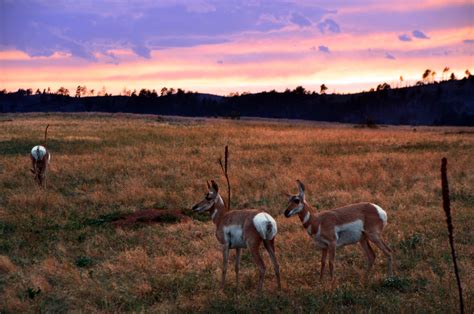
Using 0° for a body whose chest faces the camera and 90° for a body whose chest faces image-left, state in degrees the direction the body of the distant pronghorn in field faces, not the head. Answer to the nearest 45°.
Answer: approximately 180°

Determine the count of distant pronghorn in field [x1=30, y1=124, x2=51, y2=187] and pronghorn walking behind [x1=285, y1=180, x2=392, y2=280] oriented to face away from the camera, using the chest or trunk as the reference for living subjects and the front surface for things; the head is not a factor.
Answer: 1

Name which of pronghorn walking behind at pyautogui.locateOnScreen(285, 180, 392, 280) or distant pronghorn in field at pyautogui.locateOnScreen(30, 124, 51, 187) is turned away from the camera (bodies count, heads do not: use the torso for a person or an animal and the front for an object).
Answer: the distant pronghorn in field

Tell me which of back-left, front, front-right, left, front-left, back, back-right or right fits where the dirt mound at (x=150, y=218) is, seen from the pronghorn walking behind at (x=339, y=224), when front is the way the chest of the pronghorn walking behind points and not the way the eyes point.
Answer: front-right

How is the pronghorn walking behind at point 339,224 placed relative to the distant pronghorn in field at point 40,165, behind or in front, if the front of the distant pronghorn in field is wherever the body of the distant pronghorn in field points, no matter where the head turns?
behind

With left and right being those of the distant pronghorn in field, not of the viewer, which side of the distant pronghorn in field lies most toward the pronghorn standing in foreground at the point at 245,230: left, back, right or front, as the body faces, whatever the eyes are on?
back

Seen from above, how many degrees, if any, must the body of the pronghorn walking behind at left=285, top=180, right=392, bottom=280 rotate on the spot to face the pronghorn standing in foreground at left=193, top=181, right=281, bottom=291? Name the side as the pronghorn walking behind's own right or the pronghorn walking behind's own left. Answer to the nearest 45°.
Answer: approximately 45° to the pronghorn walking behind's own left

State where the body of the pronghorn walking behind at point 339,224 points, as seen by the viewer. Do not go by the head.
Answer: to the viewer's left
